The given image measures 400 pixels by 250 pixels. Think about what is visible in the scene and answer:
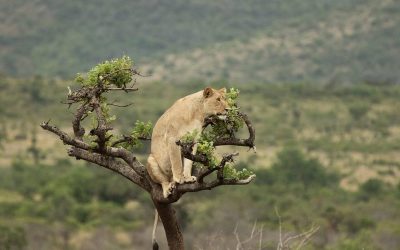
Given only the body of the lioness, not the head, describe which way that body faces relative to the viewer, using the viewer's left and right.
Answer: facing to the right of the viewer
